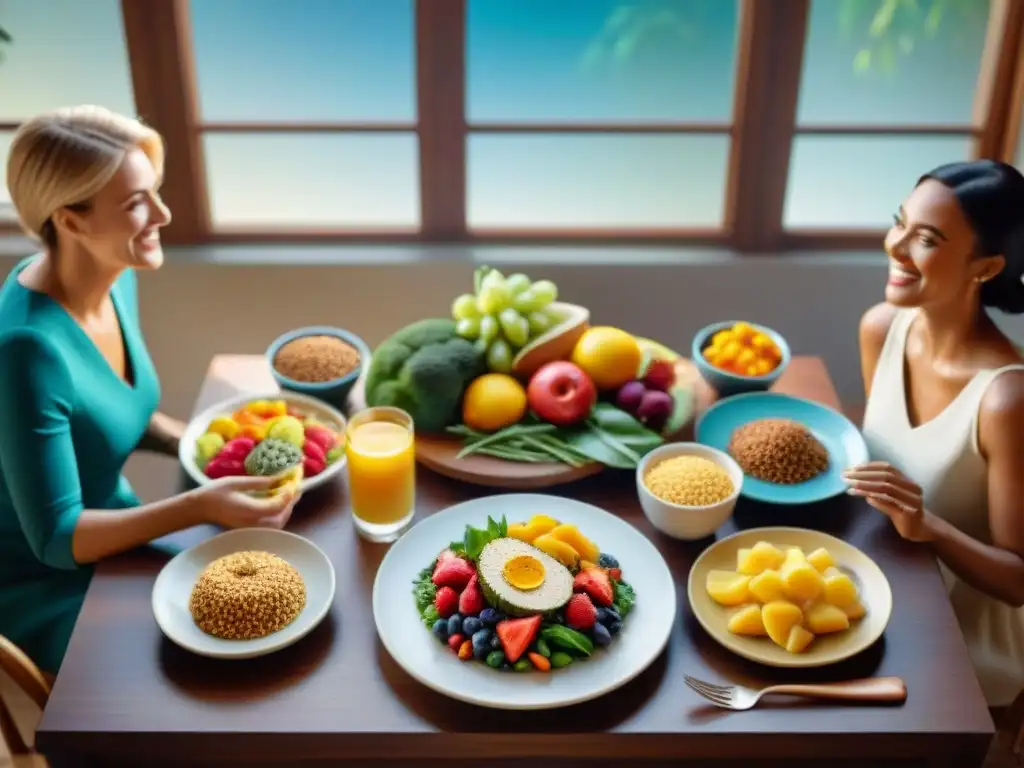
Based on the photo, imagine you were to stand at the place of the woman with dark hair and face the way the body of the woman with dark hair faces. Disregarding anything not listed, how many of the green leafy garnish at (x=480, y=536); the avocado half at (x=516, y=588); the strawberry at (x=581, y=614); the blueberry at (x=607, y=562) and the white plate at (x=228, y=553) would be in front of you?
5

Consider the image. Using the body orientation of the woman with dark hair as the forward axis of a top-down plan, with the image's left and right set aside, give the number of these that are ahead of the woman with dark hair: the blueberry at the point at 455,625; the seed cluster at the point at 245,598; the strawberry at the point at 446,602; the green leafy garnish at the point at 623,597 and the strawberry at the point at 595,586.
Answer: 5

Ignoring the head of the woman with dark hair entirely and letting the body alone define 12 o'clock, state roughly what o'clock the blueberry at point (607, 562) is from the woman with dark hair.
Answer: The blueberry is roughly at 12 o'clock from the woman with dark hair.

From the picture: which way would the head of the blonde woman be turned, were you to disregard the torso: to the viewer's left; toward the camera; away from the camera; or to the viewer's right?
to the viewer's right

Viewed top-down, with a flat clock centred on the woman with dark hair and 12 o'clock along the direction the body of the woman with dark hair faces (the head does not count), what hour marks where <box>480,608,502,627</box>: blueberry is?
The blueberry is roughly at 12 o'clock from the woman with dark hair.

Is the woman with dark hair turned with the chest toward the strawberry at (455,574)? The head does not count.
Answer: yes

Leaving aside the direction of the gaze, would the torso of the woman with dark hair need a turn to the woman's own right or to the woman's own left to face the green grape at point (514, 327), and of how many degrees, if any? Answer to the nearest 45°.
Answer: approximately 45° to the woman's own right

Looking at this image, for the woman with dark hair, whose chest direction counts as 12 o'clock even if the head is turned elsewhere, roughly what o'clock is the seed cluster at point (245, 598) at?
The seed cluster is roughly at 12 o'clock from the woman with dark hair.

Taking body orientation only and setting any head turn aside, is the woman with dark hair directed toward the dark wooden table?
yes

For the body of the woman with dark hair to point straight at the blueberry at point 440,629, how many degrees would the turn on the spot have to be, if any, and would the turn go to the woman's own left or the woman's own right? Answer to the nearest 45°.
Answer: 0° — they already face it
